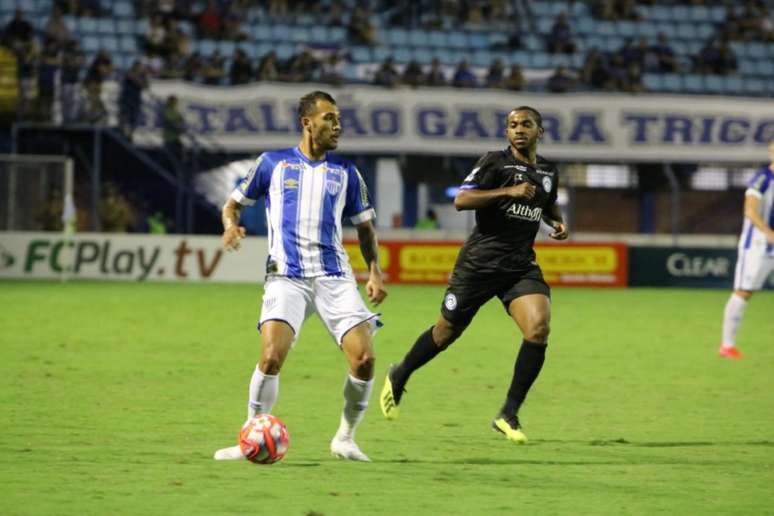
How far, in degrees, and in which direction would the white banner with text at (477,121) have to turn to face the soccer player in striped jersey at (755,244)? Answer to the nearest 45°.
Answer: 0° — it already faces them

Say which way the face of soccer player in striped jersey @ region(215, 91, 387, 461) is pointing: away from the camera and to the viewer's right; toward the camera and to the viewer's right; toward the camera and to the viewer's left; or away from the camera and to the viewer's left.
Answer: toward the camera and to the viewer's right

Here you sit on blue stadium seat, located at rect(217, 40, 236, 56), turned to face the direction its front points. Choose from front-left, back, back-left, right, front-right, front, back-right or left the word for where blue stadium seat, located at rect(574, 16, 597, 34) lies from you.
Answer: left

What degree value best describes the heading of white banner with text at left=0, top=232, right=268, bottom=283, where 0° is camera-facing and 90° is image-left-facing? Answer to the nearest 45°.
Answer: approximately 0°

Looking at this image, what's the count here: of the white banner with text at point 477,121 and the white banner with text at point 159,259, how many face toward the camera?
2

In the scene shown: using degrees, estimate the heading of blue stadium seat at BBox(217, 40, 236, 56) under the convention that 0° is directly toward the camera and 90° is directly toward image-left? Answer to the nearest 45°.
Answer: approximately 0°

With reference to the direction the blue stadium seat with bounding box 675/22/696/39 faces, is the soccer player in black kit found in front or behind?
in front

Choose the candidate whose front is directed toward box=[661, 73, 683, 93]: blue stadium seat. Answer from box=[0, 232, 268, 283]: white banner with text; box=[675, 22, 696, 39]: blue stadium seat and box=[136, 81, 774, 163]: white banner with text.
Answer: box=[675, 22, 696, 39]: blue stadium seat

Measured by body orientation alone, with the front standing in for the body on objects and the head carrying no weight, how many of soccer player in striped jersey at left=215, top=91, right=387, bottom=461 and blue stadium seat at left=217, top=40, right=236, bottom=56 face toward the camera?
2
